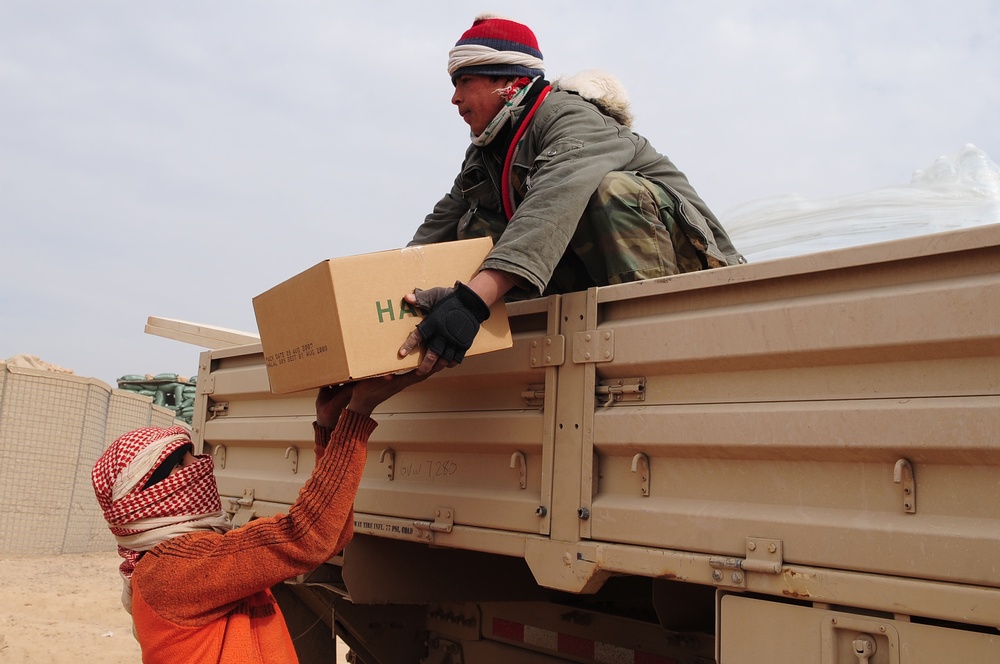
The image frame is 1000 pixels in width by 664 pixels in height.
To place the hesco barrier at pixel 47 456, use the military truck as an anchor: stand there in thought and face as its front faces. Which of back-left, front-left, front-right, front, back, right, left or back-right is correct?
back

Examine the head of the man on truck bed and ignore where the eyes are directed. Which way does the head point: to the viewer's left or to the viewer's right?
to the viewer's left

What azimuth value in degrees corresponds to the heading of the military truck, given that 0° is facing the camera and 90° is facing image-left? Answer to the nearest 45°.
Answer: approximately 315°

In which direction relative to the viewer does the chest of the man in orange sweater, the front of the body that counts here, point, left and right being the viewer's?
facing to the right of the viewer

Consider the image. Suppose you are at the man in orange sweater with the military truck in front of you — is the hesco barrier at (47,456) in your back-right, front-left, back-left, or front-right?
back-left

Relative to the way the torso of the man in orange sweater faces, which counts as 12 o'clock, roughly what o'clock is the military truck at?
The military truck is roughly at 1 o'clock from the man in orange sweater.
